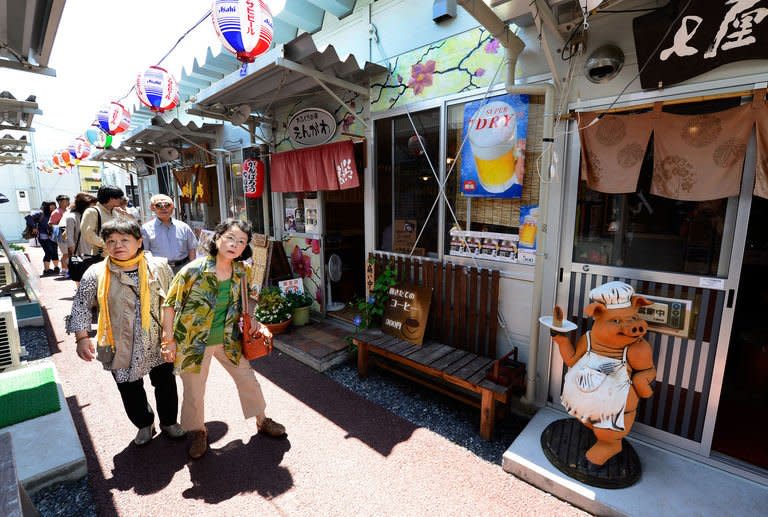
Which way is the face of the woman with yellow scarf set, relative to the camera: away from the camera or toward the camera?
toward the camera

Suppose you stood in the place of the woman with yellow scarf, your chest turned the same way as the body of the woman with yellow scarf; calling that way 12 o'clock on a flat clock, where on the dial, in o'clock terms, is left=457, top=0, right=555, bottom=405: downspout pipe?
The downspout pipe is roughly at 10 o'clock from the woman with yellow scarf.

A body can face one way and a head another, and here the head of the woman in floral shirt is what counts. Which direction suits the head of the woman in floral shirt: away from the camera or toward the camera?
toward the camera

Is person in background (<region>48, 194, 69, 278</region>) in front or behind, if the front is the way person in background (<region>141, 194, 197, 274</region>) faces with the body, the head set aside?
behind

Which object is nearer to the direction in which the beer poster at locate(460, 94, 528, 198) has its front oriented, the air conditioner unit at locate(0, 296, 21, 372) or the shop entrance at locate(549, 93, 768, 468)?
the air conditioner unit

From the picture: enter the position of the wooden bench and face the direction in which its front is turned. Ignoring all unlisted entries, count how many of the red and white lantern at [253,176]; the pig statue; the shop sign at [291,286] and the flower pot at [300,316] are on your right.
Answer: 3

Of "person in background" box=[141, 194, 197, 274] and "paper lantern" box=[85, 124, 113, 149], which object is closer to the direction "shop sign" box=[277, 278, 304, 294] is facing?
the person in background

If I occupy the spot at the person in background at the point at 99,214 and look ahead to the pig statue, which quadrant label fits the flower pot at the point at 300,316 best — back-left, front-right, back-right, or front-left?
front-left

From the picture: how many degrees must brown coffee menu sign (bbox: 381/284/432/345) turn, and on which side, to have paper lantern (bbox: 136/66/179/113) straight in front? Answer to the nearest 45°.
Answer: approximately 45° to its right

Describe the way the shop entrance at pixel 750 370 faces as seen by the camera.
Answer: facing the viewer and to the left of the viewer

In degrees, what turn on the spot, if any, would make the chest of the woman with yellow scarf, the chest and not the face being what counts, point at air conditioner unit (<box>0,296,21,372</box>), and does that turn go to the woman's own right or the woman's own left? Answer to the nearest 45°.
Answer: approximately 135° to the woman's own right

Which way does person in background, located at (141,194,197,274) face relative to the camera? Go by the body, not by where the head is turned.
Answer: toward the camera

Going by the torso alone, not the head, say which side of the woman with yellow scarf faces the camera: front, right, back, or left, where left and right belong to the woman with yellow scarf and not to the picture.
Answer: front
